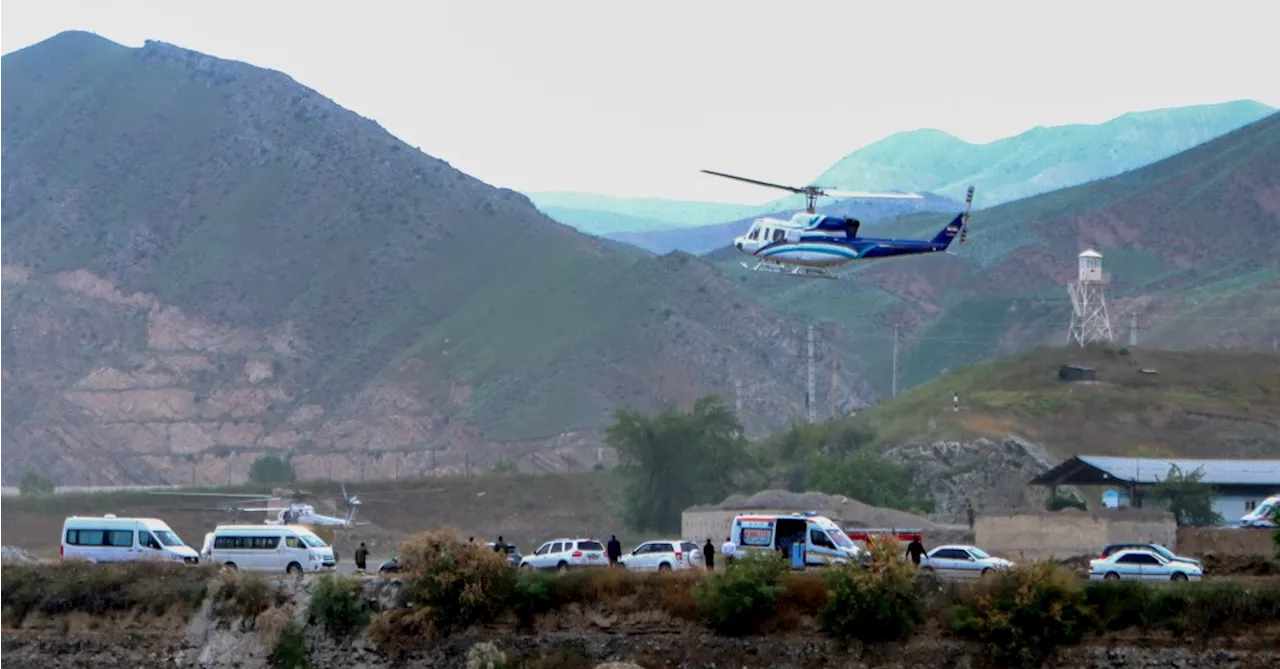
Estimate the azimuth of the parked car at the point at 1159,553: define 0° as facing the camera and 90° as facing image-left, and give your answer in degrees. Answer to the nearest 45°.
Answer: approximately 270°

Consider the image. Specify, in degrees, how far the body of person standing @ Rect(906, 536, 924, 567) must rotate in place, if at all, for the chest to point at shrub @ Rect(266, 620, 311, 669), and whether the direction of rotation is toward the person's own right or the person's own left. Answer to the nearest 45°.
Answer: approximately 90° to the person's own left

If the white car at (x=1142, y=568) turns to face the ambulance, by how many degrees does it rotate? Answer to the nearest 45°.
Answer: approximately 180°

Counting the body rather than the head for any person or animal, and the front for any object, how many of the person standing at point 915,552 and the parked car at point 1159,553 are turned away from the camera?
1

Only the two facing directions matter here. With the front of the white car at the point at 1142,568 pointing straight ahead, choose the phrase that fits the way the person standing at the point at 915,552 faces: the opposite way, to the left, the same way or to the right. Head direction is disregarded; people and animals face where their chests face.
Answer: to the left

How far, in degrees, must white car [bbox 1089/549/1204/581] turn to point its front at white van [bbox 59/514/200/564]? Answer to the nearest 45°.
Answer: approximately 180°

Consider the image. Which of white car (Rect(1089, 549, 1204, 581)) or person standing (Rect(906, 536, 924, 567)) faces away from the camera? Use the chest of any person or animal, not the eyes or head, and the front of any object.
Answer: the person standing

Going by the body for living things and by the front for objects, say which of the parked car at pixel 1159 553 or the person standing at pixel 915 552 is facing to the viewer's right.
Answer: the parked car

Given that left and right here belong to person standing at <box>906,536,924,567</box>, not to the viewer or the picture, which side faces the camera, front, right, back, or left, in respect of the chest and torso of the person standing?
back

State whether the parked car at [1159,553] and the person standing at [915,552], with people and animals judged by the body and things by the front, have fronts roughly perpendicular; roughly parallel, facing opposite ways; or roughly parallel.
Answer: roughly perpendicular

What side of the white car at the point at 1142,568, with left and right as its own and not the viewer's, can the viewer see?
right
